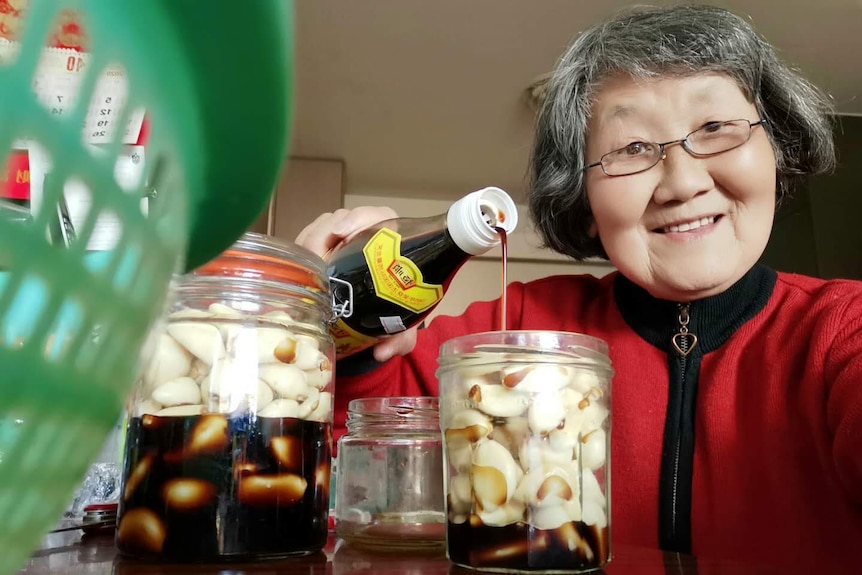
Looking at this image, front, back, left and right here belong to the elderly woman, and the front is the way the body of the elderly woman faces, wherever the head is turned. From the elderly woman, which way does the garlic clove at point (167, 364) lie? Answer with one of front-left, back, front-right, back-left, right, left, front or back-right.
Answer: front-right

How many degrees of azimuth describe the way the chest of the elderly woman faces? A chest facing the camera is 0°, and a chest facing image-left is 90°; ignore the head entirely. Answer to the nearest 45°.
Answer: approximately 0°
